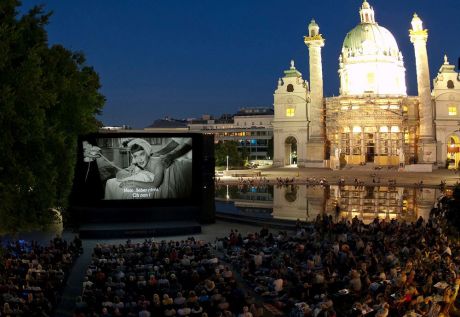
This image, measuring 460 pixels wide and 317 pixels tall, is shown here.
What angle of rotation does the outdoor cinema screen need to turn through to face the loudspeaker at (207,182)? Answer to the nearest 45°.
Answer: approximately 135° to its left

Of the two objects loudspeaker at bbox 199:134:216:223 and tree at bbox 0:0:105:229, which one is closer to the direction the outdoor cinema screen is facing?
the tree

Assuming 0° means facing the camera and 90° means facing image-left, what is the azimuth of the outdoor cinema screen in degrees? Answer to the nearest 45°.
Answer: approximately 0°
